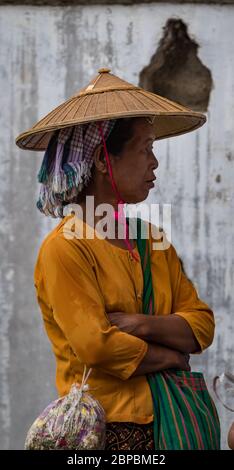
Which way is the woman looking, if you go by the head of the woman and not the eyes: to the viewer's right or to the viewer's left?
to the viewer's right

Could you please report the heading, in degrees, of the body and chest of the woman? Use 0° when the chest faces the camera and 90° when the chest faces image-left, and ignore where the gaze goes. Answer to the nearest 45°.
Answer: approximately 315°
